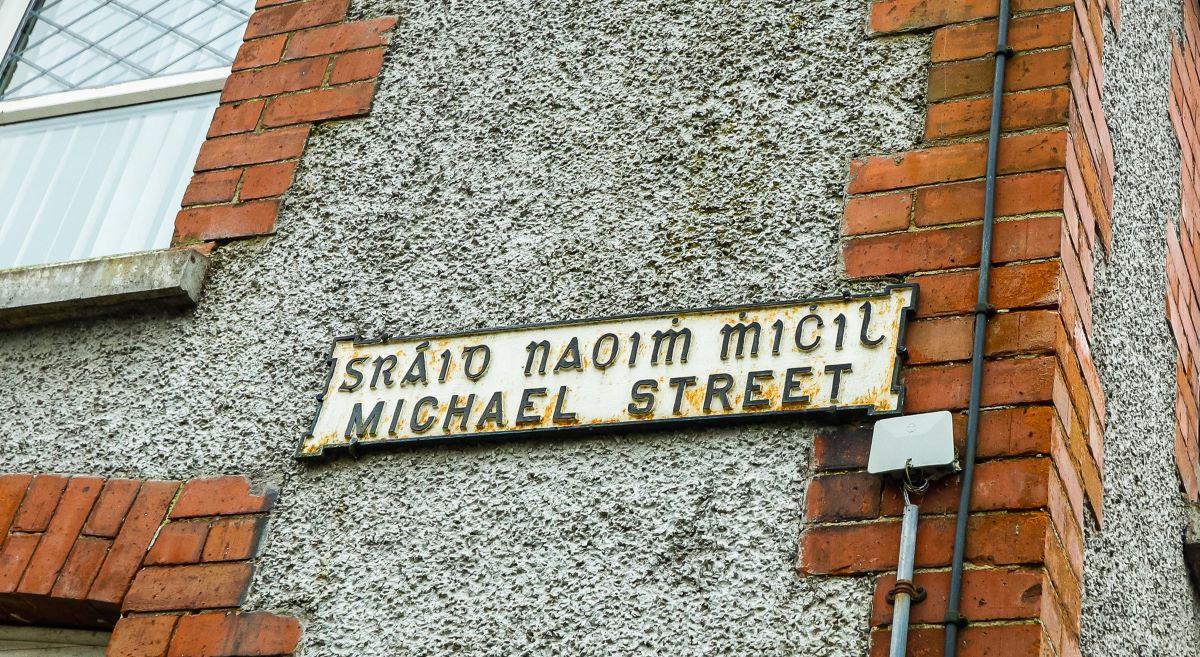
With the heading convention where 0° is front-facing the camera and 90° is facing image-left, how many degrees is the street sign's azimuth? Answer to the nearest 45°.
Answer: approximately 0°

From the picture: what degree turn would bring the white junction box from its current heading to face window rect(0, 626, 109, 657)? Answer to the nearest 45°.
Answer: approximately 90° to its right

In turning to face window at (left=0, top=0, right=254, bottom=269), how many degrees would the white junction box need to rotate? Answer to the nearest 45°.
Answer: approximately 90° to its right

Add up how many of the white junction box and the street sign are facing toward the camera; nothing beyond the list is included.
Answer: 2

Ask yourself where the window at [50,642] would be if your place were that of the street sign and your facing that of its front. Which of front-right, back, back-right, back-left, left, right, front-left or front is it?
back-right

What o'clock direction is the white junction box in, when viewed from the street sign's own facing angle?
The white junction box is roughly at 10 o'clock from the street sign.
